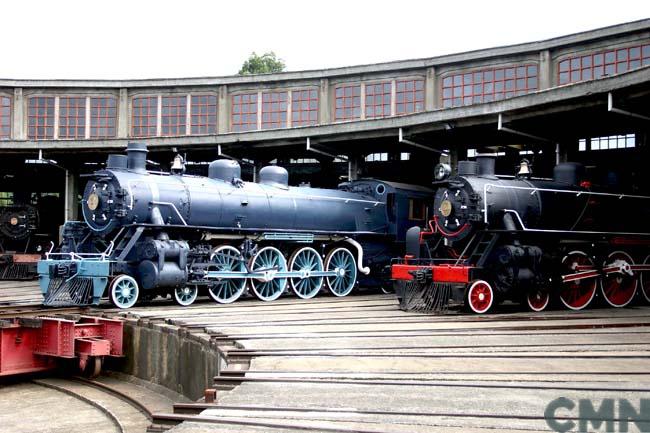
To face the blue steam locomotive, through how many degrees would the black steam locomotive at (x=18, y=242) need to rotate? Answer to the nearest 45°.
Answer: approximately 45° to its left

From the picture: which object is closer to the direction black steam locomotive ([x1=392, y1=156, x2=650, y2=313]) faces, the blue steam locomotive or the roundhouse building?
the blue steam locomotive

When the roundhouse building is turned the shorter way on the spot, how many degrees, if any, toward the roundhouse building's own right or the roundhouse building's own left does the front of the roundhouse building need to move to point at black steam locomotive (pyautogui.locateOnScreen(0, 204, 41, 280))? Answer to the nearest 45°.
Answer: approximately 90° to the roundhouse building's own right

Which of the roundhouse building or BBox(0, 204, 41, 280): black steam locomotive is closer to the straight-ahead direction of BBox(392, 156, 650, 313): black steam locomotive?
the black steam locomotive

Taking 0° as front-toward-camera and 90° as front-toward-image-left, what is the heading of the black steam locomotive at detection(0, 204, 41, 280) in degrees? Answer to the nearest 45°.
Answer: approximately 45°

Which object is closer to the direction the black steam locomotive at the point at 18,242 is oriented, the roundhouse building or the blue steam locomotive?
the blue steam locomotive

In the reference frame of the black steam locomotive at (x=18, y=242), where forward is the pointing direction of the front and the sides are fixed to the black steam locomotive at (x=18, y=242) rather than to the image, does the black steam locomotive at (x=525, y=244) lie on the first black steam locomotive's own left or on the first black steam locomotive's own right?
on the first black steam locomotive's own left

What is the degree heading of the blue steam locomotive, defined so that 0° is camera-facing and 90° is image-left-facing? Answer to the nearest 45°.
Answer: approximately 45°
